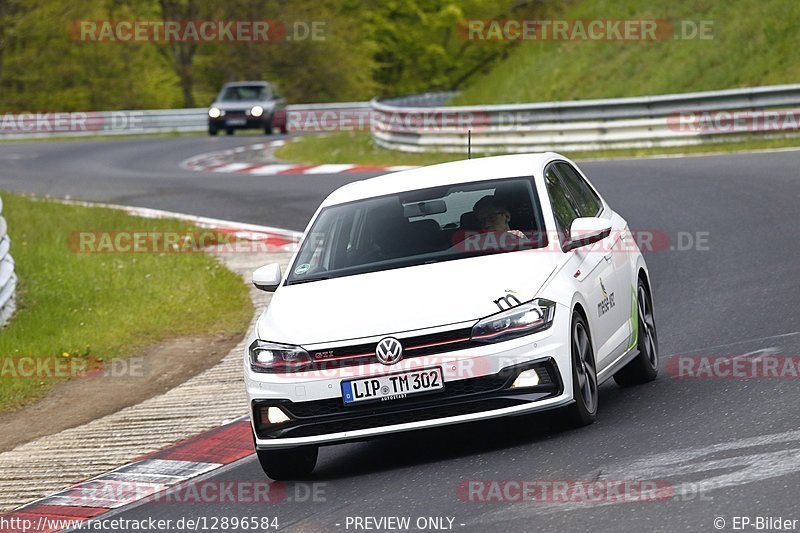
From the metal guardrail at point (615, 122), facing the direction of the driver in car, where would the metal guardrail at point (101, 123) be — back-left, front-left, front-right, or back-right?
back-right

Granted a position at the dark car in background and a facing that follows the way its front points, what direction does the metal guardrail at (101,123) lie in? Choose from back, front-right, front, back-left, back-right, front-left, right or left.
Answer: back-right

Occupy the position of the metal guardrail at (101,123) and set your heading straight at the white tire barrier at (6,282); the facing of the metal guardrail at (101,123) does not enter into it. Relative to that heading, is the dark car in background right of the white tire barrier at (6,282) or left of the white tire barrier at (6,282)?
left

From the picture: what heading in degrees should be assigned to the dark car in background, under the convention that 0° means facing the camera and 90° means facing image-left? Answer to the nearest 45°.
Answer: approximately 0°

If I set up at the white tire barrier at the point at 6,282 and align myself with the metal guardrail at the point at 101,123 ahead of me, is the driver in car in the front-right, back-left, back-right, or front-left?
back-right

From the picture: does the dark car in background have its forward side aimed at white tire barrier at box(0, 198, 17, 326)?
yes

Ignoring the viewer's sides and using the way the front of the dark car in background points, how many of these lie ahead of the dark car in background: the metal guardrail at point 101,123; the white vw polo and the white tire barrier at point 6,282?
2

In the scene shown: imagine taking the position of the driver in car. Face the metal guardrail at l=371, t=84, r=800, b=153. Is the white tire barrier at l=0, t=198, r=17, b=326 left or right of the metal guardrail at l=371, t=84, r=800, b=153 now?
left
